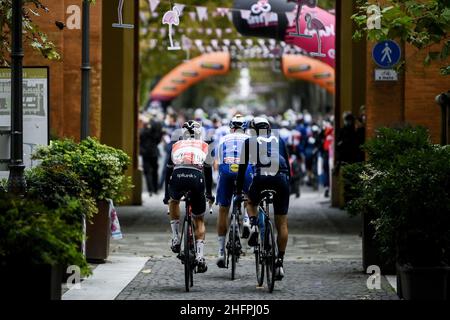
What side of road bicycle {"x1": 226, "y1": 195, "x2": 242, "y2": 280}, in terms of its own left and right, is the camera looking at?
back

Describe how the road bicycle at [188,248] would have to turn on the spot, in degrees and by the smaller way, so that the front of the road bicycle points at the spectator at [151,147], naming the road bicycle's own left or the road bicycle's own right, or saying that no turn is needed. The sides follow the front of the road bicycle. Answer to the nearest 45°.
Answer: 0° — it already faces them

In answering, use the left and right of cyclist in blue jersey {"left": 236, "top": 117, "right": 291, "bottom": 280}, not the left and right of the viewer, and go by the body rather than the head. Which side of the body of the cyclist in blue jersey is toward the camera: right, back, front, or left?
back

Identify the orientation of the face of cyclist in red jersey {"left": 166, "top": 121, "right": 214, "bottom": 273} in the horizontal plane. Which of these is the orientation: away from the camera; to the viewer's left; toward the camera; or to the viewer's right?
away from the camera

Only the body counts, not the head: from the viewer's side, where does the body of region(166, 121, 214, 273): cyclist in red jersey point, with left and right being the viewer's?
facing away from the viewer

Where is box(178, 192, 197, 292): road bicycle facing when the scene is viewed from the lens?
facing away from the viewer

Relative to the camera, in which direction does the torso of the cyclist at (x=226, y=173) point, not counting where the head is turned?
away from the camera

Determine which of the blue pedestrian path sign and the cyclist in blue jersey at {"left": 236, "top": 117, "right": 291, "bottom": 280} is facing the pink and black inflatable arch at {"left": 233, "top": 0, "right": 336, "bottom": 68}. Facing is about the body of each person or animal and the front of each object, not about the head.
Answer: the cyclist in blue jersey
